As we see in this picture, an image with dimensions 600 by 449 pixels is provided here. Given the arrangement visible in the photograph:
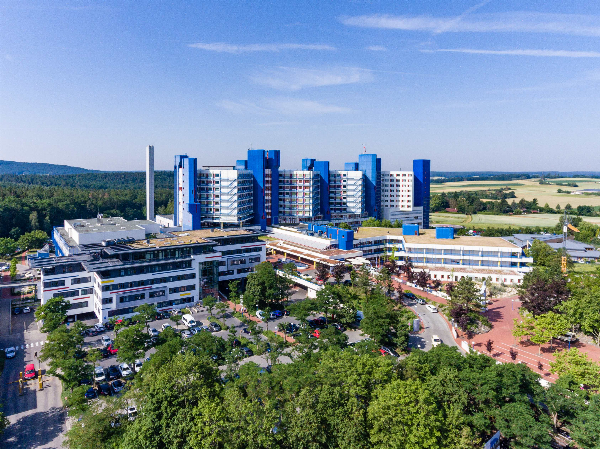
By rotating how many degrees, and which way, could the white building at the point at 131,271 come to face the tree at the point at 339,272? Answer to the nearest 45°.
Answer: approximately 45° to its left

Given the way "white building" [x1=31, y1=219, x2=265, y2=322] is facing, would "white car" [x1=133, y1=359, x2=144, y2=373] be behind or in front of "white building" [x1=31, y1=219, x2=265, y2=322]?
in front

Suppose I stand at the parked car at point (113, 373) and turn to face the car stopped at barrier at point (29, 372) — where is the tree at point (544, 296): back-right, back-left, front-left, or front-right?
back-right

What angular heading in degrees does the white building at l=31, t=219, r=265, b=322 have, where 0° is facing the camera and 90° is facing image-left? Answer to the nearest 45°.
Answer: approximately 315°

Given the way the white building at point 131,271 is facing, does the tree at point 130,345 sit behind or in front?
in front

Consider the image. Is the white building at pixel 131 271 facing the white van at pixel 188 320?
yes

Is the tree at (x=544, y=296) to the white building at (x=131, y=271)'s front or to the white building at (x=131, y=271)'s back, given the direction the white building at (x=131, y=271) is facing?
to the front

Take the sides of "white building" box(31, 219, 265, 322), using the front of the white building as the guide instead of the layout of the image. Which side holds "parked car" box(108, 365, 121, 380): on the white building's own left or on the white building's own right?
on the white building's own right

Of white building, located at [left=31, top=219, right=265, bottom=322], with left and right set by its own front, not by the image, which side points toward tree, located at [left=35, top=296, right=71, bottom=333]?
right

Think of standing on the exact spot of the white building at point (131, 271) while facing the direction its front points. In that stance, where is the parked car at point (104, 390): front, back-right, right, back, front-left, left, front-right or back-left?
front-right

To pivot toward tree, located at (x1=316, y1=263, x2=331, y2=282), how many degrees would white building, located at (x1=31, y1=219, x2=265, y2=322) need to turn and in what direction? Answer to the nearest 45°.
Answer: approximately 45° to its left
